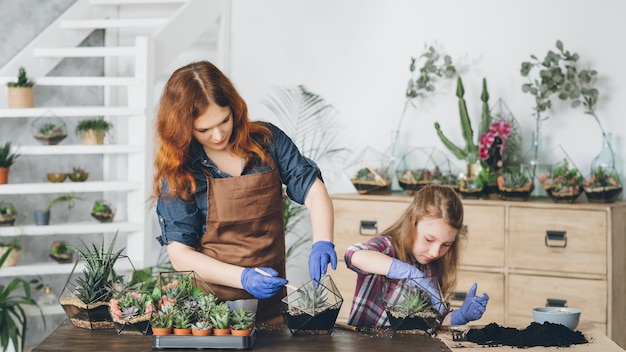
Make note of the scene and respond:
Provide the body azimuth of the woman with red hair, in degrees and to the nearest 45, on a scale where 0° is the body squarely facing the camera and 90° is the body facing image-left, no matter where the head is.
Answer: approximately 315°

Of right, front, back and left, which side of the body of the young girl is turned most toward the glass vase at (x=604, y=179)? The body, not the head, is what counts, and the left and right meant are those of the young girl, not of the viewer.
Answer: left

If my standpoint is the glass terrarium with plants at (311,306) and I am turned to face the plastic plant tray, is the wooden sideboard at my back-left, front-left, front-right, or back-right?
back-right

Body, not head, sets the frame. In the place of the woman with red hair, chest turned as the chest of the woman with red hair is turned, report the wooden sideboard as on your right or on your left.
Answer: on your left

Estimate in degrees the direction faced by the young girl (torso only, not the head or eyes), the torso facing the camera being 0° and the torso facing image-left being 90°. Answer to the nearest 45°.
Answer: approximately 315°

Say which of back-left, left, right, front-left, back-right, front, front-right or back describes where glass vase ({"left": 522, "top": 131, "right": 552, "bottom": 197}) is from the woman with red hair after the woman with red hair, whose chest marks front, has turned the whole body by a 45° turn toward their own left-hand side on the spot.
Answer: front-left

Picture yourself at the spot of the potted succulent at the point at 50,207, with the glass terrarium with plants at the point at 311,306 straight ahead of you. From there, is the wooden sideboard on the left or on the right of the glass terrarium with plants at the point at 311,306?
left
